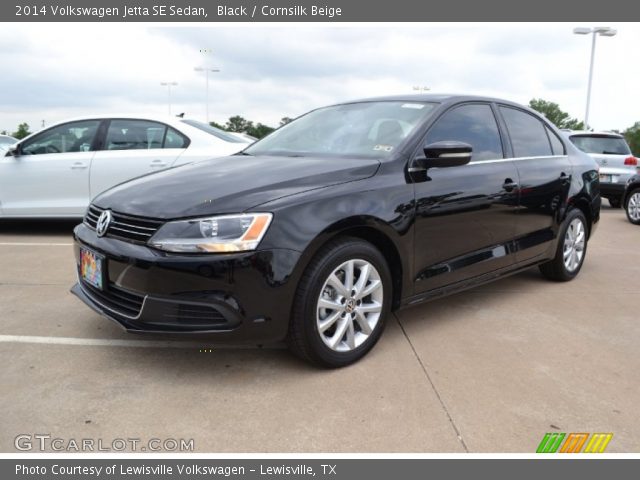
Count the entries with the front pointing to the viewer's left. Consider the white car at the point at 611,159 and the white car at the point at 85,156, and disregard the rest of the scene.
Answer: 1

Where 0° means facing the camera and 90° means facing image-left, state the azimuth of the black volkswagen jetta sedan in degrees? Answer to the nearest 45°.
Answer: approximately 45°

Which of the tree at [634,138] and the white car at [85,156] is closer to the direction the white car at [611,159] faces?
the tree

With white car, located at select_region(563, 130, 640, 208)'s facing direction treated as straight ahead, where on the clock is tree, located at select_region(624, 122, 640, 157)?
The tree is roughly at 12 o'clock from the white car.

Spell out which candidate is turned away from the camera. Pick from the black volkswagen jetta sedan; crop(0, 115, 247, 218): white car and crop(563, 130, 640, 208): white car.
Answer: crop(563, 130, 640, 208): white car

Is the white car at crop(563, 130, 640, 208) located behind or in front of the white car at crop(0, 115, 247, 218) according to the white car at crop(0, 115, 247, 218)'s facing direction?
behind

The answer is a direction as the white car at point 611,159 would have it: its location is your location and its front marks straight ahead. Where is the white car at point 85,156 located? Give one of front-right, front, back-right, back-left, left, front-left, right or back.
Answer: back-left

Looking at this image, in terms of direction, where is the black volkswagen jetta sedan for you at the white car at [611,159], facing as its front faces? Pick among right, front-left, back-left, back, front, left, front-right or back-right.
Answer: back

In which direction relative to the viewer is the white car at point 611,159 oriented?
away from the camera

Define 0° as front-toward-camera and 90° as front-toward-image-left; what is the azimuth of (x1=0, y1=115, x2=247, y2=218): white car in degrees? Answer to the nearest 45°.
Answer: approximately 90°

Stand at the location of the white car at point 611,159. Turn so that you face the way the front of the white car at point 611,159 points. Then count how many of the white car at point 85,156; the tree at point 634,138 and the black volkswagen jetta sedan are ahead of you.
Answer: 1
